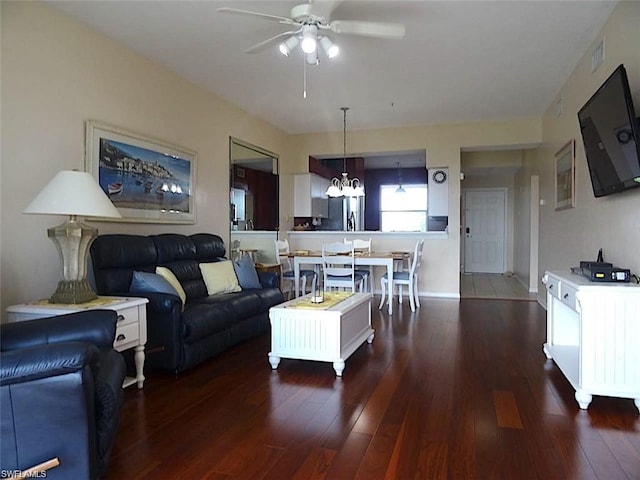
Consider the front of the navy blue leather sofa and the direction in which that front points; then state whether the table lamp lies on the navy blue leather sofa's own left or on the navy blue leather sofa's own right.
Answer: on the navy blue leather sofa's own right

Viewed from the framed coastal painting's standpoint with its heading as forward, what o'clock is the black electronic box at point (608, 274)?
The black electronic box is roughly at 12 o'clock from the framed coastal painting.

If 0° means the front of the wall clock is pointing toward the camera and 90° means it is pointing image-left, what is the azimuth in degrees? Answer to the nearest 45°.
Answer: approximately 0°

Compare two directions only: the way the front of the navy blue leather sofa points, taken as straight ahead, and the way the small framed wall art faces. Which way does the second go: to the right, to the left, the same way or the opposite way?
the opposite way

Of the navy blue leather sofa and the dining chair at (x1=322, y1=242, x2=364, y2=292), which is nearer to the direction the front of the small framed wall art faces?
the dining chair

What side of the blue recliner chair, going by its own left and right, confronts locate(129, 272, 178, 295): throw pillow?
left

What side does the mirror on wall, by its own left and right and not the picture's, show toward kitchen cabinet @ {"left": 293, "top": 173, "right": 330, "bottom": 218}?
left

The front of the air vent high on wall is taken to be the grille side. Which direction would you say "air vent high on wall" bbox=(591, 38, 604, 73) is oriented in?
to the viewer's left

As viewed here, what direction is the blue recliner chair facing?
to the viewer's right

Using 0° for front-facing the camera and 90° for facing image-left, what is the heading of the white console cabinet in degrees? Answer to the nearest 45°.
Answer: approximately 90°
